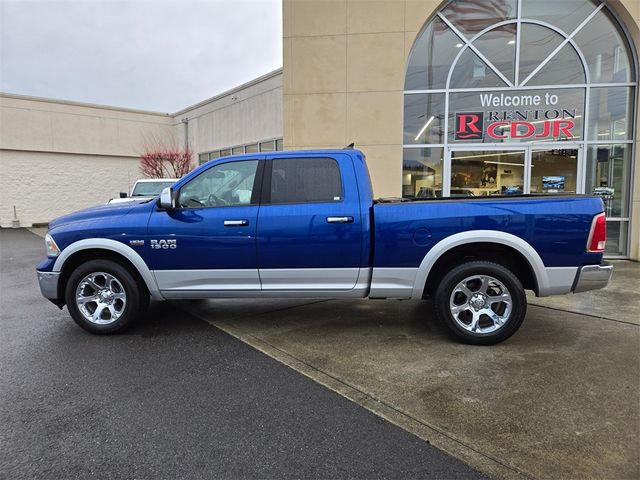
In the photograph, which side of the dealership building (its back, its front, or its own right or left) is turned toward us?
front

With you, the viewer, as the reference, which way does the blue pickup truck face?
facing to the left of the viewer

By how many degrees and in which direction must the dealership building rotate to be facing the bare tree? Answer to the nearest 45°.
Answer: approximately 135° to its right

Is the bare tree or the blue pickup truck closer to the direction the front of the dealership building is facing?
the blue pickup truck

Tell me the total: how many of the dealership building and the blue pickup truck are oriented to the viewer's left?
1

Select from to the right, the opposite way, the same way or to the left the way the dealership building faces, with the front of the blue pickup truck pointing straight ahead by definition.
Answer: to the left

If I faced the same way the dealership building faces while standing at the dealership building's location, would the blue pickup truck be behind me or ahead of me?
ahead

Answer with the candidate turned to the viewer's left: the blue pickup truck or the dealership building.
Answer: the blue pickup truck
